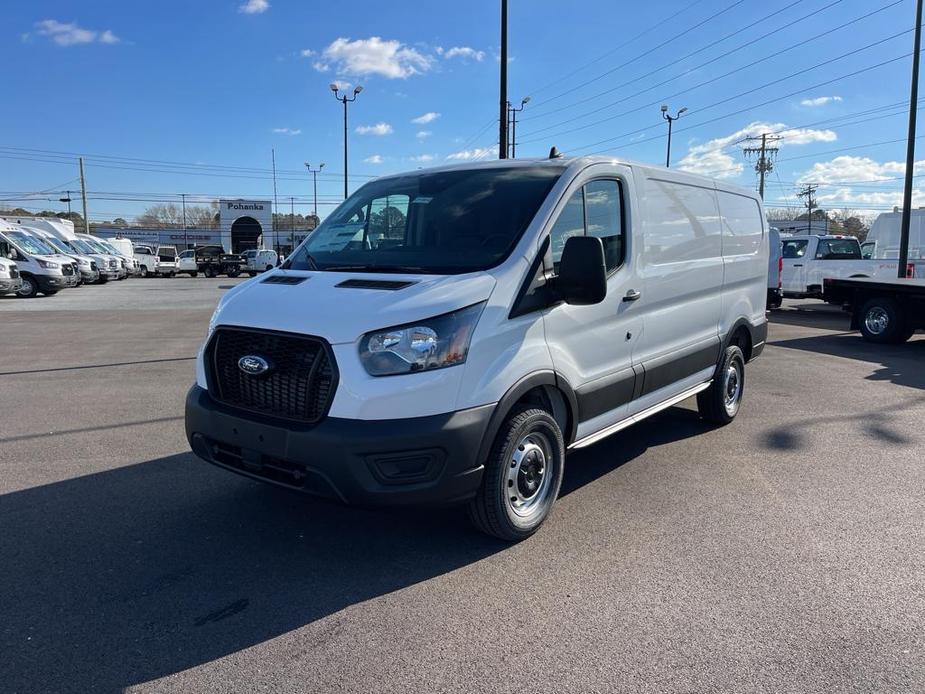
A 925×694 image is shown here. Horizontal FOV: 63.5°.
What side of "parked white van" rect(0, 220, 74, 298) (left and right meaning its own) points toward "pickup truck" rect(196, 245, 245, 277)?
left

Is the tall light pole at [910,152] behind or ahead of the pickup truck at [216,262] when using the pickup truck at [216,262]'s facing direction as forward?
ahead

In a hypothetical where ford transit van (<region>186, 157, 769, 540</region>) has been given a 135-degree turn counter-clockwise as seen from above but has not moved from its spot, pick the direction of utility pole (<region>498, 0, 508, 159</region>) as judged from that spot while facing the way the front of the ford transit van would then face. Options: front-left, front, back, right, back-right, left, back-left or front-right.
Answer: left

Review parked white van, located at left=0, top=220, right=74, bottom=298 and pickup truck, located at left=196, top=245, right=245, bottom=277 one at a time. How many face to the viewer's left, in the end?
0

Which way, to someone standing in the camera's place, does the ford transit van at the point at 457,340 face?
facing the viewer and to the left of the viewer

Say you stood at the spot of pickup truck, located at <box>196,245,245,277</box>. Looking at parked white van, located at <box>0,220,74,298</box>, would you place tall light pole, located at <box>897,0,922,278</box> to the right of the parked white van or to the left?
left

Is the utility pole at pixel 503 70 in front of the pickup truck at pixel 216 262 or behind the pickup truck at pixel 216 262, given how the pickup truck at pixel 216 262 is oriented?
in front

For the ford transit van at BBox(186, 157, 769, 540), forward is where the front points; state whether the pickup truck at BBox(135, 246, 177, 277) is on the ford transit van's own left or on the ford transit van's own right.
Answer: on the ford transit van's own right

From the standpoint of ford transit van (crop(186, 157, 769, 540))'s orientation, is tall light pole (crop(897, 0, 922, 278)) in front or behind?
behind

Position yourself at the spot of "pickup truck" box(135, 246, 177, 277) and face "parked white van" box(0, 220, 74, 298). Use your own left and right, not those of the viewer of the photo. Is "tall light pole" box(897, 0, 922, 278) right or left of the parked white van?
left
